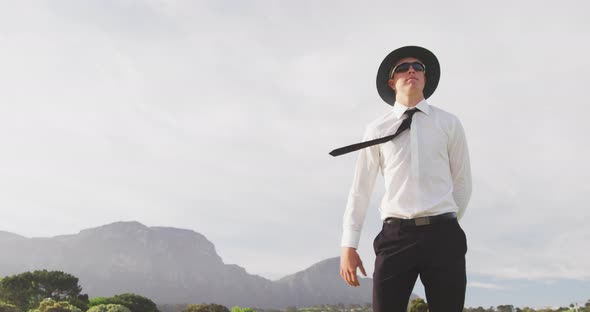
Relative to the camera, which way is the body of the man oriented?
toward the camera

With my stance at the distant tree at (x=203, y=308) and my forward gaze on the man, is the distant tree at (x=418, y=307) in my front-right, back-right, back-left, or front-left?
front-left

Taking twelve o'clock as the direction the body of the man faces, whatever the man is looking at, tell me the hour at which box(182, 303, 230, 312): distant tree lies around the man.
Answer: The distant tree is roughly at 5 o'clock from the man.

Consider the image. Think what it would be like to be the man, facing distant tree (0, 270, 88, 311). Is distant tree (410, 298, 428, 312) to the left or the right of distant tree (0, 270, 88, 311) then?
right

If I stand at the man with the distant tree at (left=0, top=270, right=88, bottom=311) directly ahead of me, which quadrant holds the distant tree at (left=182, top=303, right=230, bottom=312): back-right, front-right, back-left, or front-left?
front-right

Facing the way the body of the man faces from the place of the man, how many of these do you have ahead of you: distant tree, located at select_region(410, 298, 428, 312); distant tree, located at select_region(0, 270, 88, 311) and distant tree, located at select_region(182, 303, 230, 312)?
0

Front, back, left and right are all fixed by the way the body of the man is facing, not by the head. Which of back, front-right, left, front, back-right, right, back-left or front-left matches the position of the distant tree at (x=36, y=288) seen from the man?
back-right

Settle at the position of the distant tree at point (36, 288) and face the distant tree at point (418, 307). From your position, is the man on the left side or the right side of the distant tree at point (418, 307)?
right

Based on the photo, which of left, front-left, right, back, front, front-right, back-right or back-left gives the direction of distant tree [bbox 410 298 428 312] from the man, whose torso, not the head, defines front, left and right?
back
